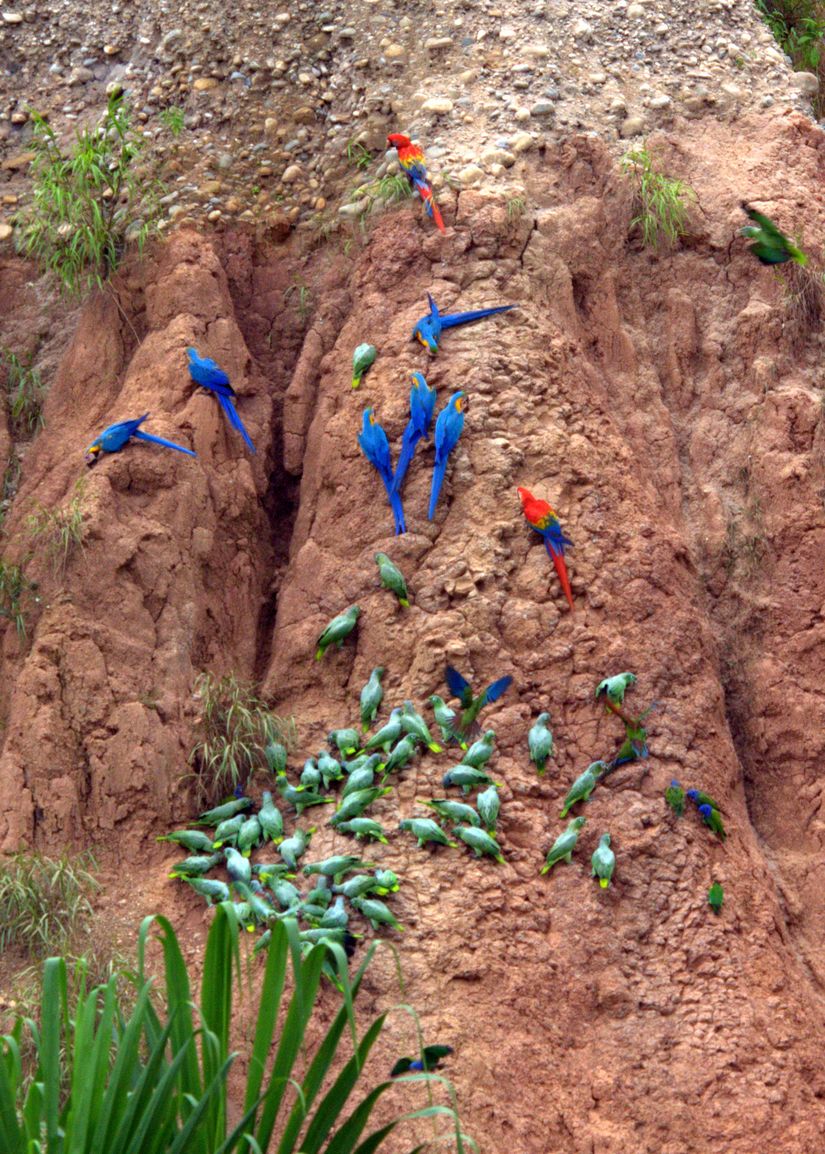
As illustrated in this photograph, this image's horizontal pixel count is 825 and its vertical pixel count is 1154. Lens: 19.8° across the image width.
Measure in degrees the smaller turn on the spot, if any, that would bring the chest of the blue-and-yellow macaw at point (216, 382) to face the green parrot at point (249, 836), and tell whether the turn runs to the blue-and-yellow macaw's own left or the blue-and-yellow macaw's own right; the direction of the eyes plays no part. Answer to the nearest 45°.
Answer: approximately 135° to the blue-and-yellow macaw's own left

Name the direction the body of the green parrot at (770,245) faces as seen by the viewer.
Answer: to the viewer's left

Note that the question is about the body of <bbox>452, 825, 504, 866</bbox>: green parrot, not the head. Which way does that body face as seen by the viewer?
to the viewer's left

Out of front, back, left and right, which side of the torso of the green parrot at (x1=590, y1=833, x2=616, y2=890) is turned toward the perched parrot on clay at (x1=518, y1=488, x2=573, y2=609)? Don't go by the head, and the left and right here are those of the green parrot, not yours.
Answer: front

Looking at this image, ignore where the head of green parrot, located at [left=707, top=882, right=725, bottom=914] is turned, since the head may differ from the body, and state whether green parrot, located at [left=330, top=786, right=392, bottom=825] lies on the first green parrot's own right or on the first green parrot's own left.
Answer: on the first green parrot's own left

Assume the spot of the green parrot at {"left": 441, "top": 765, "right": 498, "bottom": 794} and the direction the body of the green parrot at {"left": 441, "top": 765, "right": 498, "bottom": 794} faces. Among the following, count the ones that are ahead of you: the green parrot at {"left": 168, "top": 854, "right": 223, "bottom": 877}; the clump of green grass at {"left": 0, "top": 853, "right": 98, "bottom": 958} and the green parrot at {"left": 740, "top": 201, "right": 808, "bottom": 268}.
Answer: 2

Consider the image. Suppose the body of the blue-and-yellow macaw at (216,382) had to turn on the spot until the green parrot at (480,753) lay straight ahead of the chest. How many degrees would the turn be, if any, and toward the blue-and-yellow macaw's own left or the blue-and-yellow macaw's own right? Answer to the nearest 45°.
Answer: approximately 135° to the blue-and-yellow macaw's own left

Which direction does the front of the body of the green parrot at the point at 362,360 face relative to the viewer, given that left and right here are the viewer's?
facing away from the viewer and to the right of the viewer

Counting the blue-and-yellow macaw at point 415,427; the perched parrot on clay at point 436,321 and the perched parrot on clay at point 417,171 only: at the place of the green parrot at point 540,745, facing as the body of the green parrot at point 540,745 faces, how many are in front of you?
3
